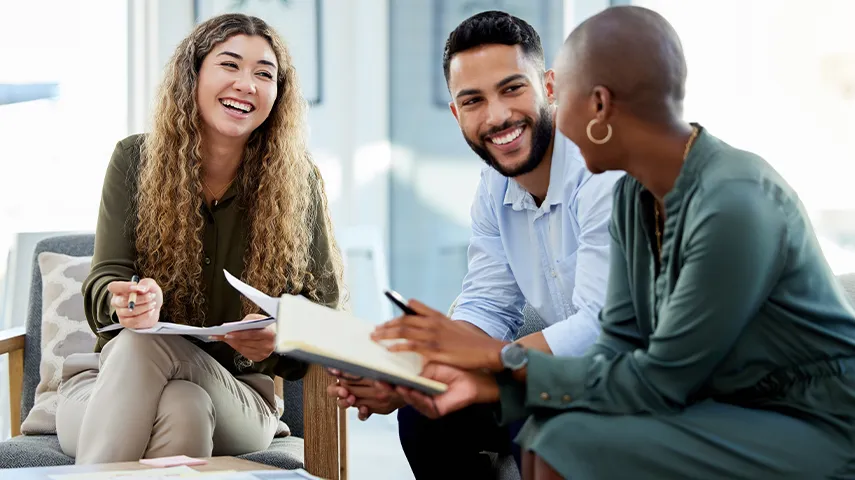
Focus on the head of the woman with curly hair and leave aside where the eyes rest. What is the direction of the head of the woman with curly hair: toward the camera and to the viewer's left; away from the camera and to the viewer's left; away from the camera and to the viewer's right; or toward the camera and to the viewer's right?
toward the camera and to the viewer's right

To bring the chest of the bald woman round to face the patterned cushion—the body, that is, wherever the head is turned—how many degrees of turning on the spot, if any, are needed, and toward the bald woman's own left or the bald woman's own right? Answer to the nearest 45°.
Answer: approximately 45° to the bald woman's own right

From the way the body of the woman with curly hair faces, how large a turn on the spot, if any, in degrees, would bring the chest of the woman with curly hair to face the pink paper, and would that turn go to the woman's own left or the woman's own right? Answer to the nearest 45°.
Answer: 0° — they already face it

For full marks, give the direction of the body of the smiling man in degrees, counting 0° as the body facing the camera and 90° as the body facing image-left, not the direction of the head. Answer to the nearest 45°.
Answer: approximately 45°

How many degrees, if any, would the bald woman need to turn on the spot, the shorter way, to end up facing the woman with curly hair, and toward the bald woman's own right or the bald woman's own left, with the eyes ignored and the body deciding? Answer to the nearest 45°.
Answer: approximately 45° to the bald woman's own right

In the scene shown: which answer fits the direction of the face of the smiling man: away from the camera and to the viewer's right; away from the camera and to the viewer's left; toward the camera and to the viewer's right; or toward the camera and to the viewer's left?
toward the camera and to the viewer's right

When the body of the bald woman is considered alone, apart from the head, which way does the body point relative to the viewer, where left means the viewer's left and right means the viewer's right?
facing to the left of the viewer
